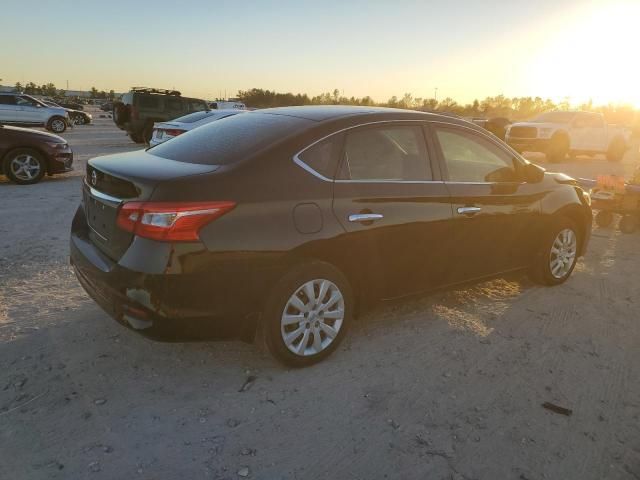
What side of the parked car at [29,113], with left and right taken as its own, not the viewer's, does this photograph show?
right

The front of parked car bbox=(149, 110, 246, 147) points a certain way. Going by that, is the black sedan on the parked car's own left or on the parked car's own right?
on the parked car's own right

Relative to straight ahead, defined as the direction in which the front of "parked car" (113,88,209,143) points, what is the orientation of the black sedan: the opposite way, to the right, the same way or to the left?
the same way

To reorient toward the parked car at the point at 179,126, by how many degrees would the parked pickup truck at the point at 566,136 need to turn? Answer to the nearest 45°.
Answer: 0° — it already faces it

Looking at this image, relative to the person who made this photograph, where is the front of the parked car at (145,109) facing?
facing away from the viewer and to the right of the viewer

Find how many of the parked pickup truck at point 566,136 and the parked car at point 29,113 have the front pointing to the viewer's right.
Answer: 1

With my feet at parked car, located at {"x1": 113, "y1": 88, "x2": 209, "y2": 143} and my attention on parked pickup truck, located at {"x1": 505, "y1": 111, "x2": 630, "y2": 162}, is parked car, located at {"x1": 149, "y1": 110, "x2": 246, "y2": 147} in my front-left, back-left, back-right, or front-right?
front-right

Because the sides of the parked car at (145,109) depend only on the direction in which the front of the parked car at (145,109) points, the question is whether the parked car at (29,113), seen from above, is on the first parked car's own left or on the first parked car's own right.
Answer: on the first parked car's own left

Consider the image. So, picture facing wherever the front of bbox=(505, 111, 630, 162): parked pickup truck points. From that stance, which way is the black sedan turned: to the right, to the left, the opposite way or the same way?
the opposite way

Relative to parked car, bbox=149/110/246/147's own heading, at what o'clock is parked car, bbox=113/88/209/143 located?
parked car, bbox=113/88/209/143 is roughly at 10 o'clock from parked car, bbox=149/110/246/147.

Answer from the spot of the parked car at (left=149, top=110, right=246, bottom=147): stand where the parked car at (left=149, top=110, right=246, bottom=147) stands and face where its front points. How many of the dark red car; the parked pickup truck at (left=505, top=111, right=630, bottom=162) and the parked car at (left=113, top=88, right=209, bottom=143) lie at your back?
1

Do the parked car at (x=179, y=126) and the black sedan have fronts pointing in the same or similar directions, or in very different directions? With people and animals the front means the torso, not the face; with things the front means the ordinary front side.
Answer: same or similar directions

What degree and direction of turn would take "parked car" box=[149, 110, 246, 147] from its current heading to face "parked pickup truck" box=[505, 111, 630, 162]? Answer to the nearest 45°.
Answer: approximately 45° to its right

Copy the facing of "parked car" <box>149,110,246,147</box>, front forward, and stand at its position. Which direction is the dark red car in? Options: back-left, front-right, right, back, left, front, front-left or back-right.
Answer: back

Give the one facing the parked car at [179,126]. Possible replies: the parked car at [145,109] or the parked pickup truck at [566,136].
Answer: the parked pickup truck at [566,136]

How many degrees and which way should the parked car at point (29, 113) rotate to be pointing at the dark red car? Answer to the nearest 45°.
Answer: approximately 90° to its right

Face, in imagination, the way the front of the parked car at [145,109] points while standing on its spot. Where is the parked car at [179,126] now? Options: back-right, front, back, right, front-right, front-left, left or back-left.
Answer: back-right
